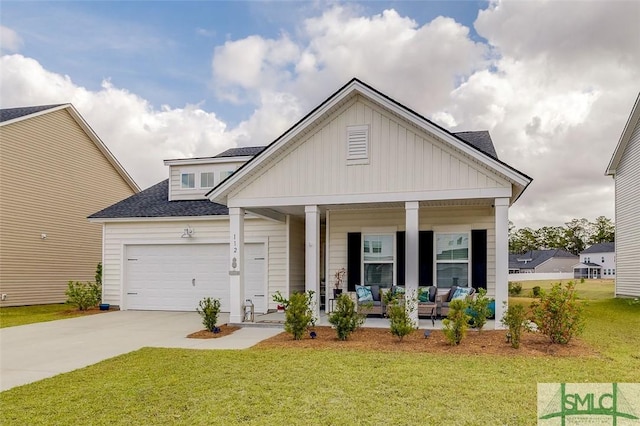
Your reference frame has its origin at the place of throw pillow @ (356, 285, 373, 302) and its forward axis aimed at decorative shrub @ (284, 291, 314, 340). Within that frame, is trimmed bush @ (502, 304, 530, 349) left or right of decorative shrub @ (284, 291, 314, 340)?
left

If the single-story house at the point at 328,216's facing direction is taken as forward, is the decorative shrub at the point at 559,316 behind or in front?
in front

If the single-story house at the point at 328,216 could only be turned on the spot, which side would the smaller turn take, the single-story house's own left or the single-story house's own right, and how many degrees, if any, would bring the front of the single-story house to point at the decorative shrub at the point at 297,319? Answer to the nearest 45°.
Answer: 0° — it already faces it

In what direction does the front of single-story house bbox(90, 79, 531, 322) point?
toward the camera

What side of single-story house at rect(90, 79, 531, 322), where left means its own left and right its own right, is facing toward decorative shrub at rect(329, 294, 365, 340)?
front

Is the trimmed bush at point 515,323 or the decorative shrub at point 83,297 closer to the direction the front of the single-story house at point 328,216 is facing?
the trimmed bush

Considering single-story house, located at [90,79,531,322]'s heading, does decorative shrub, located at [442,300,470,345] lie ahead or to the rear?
ahead
